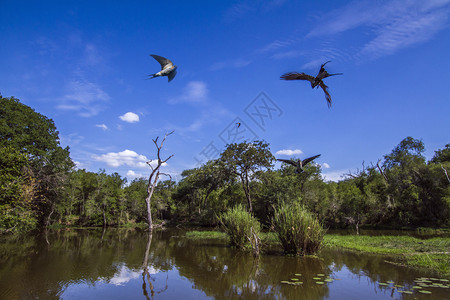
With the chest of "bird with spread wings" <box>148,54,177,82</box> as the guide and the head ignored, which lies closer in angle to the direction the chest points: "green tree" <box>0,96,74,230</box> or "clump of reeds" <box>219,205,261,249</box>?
the clump of reeds

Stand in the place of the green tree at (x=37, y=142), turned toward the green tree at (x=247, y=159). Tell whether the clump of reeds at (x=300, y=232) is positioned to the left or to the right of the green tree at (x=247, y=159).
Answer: right

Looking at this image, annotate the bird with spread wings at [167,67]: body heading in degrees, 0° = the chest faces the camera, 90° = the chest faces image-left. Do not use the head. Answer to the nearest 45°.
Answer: approximately 270°

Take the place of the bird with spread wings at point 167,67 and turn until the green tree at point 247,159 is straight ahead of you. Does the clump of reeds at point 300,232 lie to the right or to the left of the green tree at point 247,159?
right

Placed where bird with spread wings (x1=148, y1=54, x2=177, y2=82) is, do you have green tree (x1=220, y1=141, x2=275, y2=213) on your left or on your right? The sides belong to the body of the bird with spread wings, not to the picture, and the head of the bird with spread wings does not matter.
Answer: on your left

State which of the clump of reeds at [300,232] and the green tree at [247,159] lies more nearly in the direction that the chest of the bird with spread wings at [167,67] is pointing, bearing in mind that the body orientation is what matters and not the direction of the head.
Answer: the clump of reeds

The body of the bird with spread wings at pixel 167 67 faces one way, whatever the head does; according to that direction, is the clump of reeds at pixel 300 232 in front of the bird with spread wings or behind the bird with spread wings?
in front

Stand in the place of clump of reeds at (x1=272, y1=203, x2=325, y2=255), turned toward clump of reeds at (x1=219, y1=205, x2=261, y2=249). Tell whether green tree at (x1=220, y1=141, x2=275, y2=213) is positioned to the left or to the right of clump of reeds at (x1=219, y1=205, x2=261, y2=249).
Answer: right

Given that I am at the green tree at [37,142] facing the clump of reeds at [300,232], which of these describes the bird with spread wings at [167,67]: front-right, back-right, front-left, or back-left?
front-right

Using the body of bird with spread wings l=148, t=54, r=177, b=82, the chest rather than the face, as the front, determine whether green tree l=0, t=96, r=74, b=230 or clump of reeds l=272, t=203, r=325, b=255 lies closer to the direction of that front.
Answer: the clump of reeds

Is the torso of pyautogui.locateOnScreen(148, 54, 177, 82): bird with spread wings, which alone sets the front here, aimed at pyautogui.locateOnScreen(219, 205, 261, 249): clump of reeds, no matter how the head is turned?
no

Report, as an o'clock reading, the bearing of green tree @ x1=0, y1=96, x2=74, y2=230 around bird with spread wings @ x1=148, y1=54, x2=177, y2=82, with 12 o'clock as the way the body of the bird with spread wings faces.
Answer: The green tree is roughly at 8 o'clock from the bird with spread wings.

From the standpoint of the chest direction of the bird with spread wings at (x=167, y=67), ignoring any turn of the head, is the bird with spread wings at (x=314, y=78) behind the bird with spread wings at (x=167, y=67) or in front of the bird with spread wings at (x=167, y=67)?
in front

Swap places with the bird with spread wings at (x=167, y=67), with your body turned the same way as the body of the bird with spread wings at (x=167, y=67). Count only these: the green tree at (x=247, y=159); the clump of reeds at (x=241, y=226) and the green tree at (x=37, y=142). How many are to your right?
0
